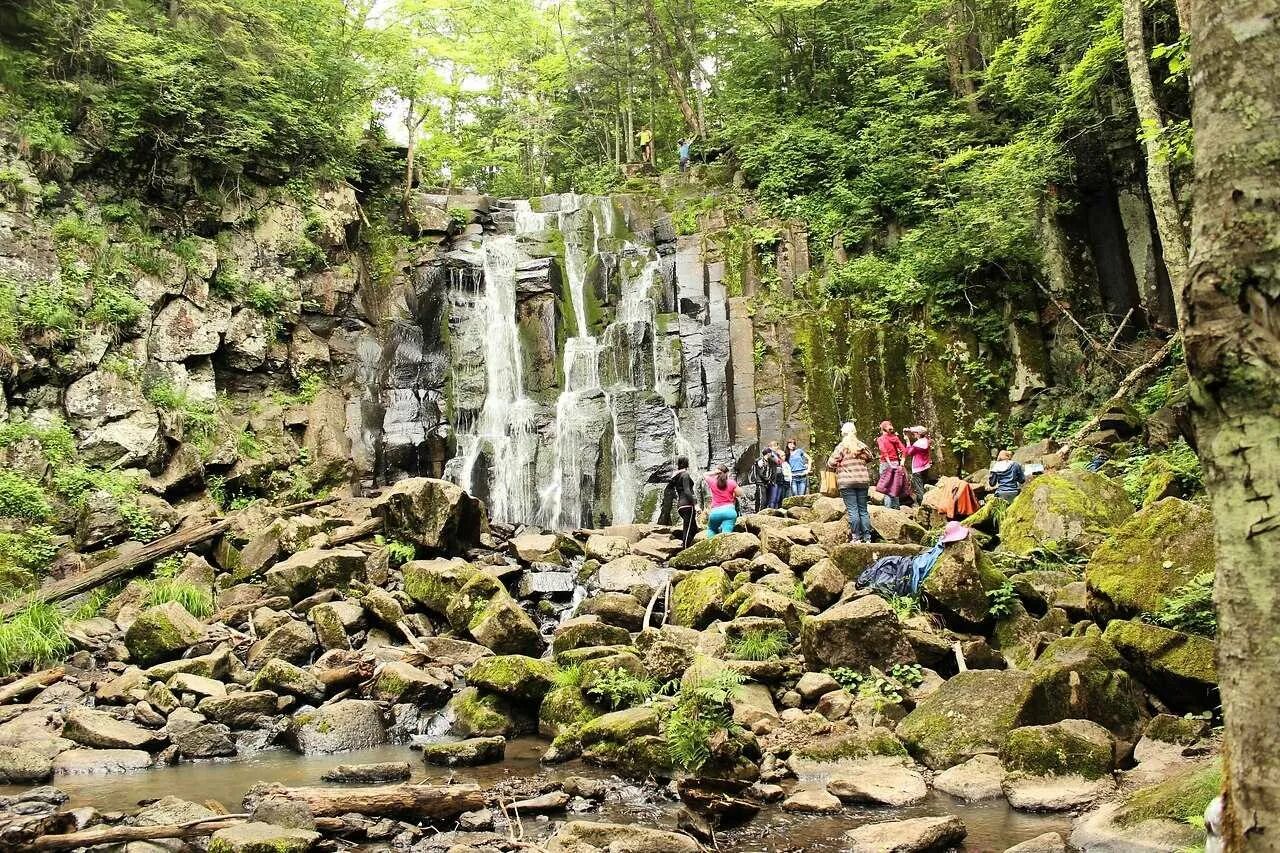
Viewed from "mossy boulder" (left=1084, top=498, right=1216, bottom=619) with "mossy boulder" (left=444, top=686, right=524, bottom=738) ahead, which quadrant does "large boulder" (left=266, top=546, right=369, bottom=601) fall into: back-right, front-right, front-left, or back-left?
front-right

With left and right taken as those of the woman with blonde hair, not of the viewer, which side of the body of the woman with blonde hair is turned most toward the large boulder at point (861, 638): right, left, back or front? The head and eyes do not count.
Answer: back

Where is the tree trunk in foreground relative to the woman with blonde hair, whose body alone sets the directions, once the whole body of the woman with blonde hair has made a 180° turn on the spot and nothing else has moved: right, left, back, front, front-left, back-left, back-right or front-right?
front

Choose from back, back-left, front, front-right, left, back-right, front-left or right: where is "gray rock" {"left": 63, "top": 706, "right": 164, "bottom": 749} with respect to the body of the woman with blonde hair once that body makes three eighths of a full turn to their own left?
front

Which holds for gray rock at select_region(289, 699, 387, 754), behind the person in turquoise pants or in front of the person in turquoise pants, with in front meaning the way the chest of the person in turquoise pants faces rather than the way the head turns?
behind

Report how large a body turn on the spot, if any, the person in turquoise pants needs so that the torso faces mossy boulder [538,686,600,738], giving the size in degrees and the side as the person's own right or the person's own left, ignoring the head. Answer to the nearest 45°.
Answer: approximately 180°

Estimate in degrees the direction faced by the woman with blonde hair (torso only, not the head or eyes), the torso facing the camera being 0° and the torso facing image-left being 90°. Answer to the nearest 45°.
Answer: approximately 180°

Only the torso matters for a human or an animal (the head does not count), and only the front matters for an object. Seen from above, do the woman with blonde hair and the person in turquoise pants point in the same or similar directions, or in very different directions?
same or similar directions

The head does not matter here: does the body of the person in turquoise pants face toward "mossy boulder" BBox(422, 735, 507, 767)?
no

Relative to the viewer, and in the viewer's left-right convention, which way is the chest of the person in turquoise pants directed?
facing away from the viewer

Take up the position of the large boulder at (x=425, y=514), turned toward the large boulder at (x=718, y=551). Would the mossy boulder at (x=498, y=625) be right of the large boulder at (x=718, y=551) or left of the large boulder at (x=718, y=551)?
right

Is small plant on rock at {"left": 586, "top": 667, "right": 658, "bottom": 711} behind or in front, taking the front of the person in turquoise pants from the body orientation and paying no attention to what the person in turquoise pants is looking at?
behind
